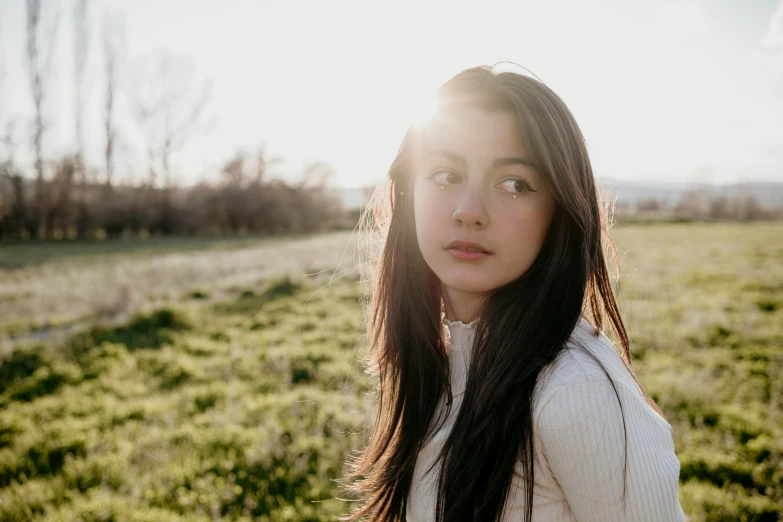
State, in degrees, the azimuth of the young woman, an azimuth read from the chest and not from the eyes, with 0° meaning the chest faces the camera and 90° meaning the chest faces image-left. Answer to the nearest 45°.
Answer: approximately 45°
